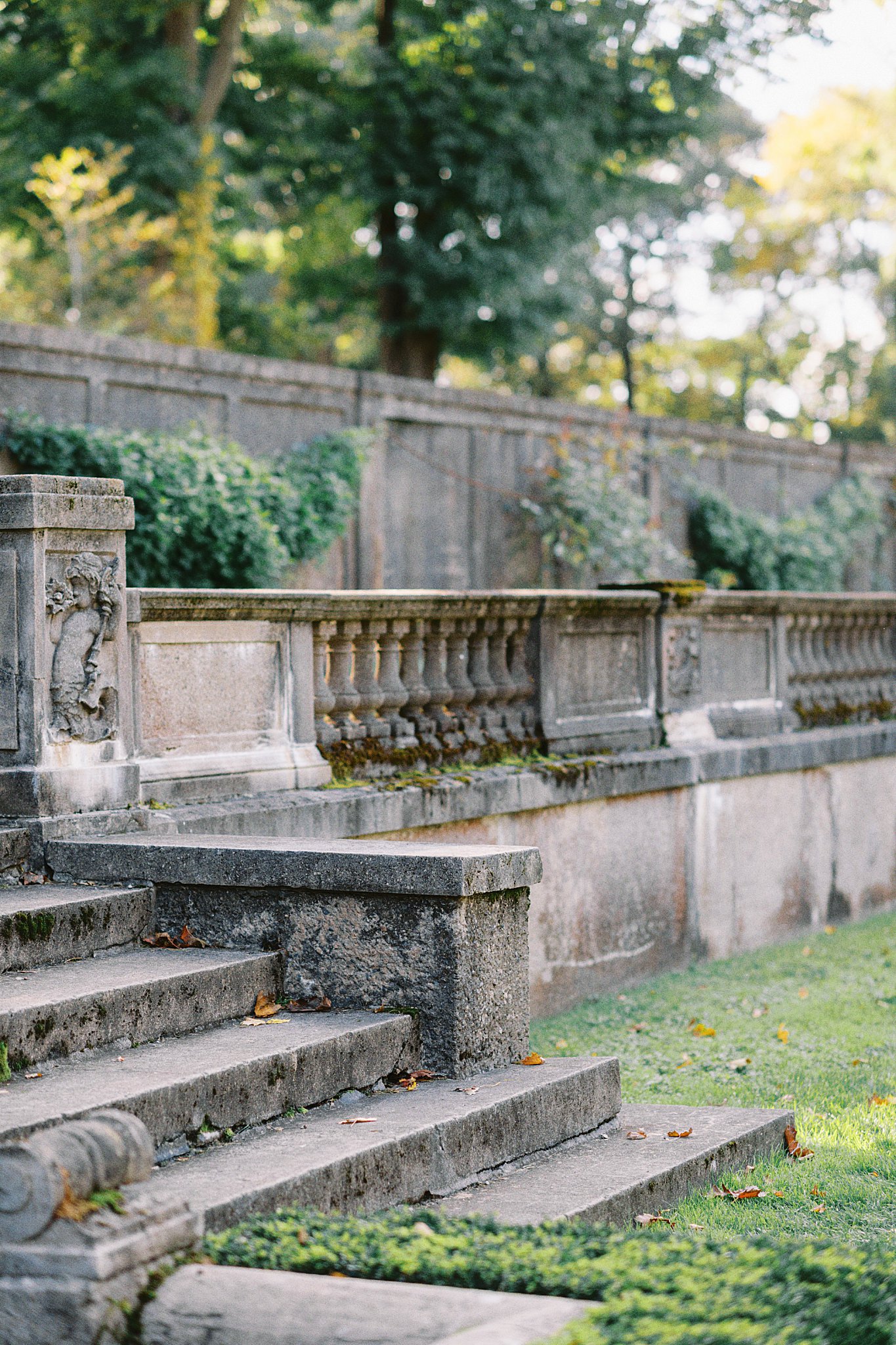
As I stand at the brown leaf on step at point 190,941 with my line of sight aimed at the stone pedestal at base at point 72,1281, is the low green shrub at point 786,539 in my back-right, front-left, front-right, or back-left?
back-left

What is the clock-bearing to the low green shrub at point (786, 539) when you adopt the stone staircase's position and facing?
The low green shrub is roughly at 8 o'clock from the stone staircase.

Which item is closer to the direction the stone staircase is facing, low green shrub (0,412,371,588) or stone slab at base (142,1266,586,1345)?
the stone slab at base

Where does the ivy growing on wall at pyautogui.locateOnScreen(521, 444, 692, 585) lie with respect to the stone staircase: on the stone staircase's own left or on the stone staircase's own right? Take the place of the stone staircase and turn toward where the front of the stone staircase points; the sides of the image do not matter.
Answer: on the stone staircase's own left

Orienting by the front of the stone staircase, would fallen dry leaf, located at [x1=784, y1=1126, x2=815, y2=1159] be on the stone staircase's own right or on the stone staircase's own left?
on the stone staircase's own left

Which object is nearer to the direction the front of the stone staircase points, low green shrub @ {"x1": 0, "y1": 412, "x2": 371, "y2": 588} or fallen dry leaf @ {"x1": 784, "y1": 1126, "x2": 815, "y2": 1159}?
the fallen dry leaf

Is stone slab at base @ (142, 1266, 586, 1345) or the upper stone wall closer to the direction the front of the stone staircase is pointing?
the stone slab at base

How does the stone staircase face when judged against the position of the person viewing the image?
facing the viewer and to the right of the viewer

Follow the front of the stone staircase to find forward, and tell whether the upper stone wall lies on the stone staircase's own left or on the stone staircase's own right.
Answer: on the stone staircase's own left

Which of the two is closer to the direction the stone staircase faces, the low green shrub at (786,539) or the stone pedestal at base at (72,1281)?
the stone pedestal at base

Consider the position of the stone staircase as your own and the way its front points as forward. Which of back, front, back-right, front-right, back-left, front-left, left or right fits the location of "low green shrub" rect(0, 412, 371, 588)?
back-left
